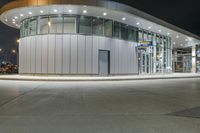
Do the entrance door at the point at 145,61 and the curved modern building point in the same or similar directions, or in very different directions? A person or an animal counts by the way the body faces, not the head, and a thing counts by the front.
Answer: same or similar directions

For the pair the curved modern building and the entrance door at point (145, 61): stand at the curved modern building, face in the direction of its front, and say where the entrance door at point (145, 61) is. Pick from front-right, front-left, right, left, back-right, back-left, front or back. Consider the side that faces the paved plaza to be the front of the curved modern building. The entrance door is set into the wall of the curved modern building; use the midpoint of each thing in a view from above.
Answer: left

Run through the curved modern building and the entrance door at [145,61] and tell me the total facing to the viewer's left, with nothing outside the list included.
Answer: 0
